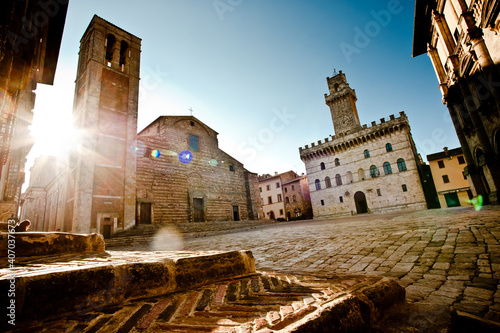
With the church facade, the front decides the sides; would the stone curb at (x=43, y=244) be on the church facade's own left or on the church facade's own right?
on the church facade's own right

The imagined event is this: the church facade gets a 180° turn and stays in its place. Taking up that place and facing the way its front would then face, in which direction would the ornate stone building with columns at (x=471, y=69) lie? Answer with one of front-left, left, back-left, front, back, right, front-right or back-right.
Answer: back

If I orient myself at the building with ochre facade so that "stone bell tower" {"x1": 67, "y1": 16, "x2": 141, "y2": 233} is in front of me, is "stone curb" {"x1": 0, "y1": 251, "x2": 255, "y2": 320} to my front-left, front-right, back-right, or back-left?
front-left

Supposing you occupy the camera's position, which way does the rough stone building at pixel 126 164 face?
facing the viewer and to the right of the viewer

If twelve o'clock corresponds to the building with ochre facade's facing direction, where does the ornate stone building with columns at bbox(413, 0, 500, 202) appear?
The ornate stone building with columns is roughly at 12 o'clock from the building with ochre facade.

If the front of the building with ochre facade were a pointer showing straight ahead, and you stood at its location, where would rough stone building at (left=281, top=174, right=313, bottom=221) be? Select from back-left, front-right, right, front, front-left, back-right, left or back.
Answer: right

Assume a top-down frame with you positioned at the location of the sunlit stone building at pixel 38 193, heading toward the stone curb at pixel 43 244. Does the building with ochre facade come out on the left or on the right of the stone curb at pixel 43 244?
left

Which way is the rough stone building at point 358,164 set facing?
toward the camera

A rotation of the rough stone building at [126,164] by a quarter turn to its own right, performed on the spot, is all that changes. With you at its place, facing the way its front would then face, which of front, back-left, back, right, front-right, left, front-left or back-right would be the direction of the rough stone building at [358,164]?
back-left

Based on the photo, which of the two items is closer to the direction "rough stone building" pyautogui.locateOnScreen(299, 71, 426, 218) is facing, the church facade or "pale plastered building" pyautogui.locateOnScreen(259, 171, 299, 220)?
the church facade

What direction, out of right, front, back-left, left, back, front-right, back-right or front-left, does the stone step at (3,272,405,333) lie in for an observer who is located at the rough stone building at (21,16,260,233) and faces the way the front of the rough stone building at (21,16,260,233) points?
front-right

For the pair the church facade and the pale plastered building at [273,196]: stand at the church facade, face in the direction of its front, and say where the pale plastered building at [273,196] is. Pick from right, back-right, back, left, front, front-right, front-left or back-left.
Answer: left

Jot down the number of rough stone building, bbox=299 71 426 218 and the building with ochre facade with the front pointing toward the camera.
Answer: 2

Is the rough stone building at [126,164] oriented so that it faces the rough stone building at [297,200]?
no

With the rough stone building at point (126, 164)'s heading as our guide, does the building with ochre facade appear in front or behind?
in front

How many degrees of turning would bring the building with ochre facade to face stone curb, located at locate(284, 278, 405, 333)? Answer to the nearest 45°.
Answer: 0° — it already faces it

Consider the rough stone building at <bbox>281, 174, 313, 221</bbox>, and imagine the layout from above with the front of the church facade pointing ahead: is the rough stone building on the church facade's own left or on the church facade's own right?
on the church facade's own left

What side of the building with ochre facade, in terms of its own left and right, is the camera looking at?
front
